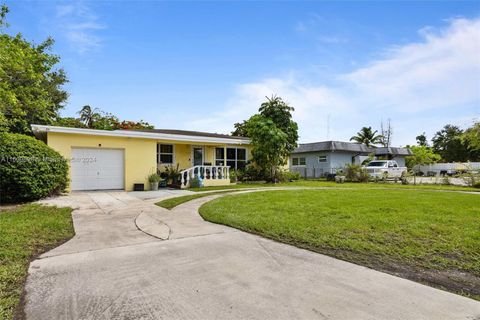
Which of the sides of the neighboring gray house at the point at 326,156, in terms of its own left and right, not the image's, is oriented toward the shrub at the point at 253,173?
right

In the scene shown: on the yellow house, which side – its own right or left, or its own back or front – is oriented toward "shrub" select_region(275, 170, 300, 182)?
left

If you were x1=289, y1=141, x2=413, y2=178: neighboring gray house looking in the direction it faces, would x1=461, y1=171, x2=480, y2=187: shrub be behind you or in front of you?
in front

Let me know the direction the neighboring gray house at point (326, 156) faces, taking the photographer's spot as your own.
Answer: facing the viewer and to the right of the viewer

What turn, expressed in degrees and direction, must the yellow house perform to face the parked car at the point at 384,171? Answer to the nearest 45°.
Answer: approximately 90° to its left

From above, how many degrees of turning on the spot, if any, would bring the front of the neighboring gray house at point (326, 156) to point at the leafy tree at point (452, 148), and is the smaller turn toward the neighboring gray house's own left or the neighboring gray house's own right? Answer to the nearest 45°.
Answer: approximately 90° to the neighboring gray house's own left

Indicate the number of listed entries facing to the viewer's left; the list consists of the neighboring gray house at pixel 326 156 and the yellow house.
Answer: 0

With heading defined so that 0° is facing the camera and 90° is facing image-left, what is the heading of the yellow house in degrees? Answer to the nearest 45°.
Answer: approximately 0°

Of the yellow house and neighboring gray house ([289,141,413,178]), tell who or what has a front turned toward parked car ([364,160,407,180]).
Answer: the neighboring gray house

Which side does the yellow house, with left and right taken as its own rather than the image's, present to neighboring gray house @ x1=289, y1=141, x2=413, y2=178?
left

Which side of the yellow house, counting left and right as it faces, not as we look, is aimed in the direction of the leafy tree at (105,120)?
back

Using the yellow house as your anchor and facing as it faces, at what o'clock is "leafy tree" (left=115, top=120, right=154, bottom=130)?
The leafy tree is roughly at 6 o'clock from the yellow house.

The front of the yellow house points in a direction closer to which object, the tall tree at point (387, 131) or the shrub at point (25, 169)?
the shrub

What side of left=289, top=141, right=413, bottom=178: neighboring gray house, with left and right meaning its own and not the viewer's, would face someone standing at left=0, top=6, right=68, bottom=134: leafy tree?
right
